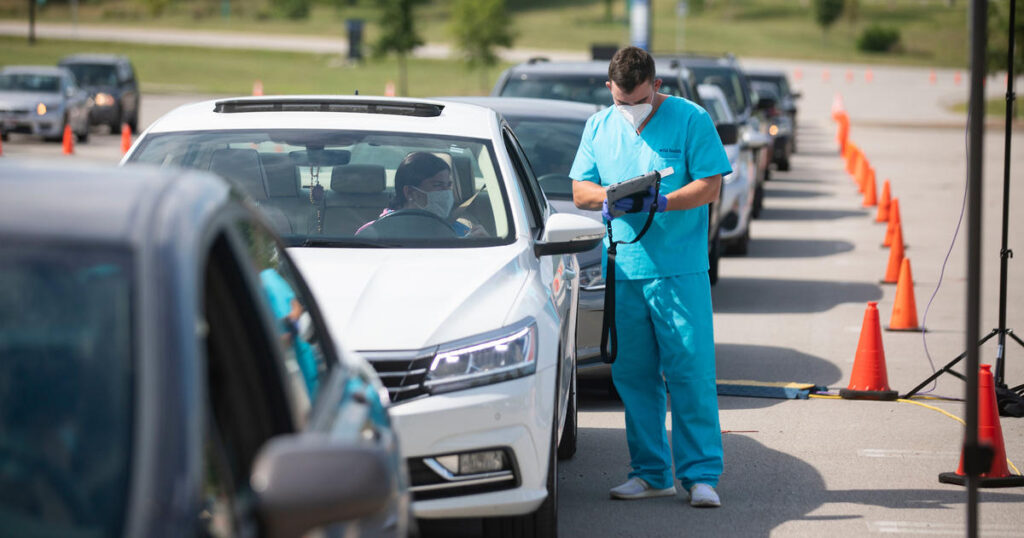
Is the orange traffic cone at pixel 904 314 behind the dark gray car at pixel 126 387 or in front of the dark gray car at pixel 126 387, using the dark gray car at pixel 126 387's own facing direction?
behind

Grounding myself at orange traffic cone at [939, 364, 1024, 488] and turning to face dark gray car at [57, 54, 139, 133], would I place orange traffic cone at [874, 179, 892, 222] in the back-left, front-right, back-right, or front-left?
front-right

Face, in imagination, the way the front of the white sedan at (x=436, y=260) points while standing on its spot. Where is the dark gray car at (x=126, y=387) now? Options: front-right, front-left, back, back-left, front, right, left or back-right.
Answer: front

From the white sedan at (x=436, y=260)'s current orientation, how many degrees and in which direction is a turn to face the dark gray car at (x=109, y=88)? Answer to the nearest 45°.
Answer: approximately 180°

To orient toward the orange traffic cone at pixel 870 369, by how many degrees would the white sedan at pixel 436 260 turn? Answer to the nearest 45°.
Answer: approximately 135° to its left

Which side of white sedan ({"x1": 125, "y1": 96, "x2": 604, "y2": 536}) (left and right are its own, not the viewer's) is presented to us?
front

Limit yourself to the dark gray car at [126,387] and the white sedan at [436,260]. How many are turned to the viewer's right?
0

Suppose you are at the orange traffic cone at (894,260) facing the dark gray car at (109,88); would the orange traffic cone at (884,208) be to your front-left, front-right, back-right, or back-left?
front-right

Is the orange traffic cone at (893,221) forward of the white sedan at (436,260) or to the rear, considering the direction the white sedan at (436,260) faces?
to the rear

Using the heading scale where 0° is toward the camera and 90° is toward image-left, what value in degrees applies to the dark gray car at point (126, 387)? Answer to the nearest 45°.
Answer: approximately 45°
